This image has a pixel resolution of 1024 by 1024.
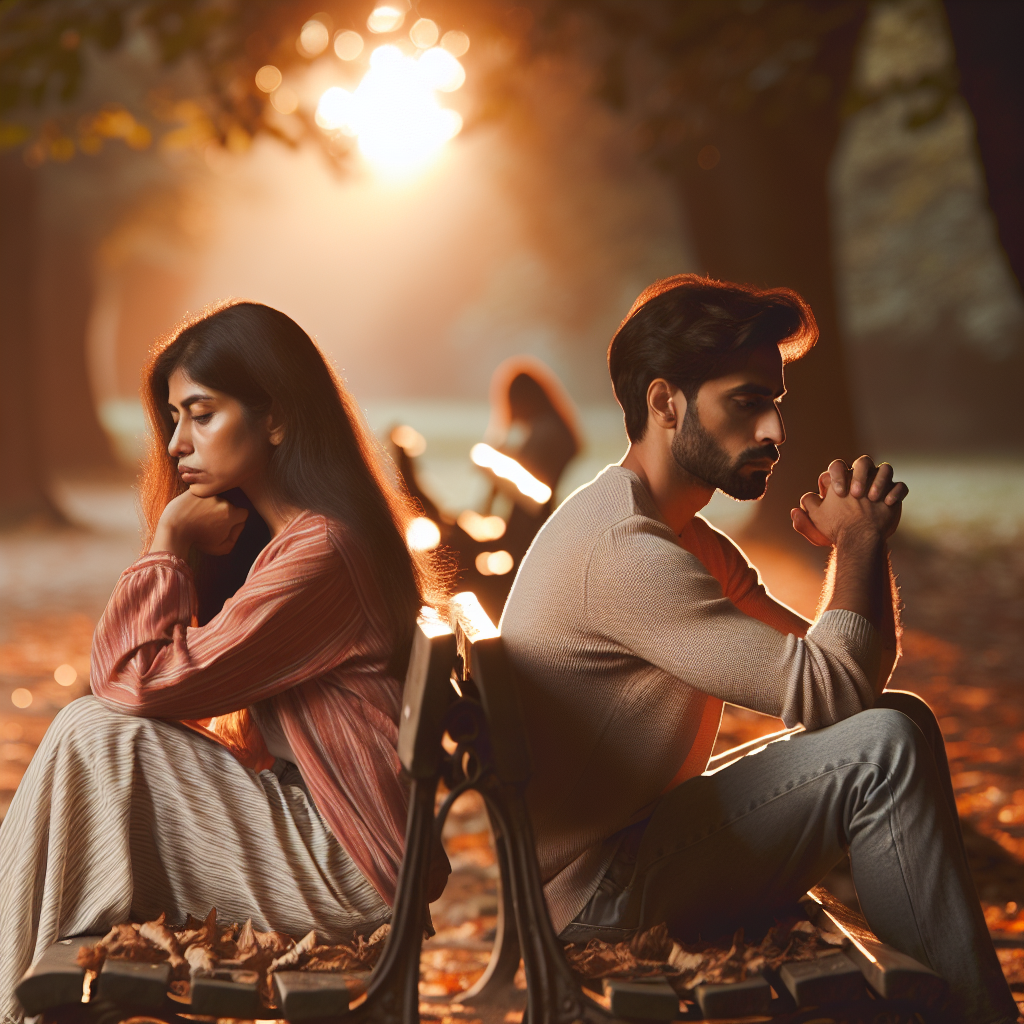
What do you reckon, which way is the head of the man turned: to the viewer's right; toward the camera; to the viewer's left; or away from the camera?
to the viewer's right

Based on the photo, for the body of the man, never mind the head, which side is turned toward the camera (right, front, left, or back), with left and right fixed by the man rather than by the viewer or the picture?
right

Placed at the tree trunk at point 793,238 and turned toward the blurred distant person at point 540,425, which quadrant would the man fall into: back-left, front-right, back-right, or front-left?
front-left

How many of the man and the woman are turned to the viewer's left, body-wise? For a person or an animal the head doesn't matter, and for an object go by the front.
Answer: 1

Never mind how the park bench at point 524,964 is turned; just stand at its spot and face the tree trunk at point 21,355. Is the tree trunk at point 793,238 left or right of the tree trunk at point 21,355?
right

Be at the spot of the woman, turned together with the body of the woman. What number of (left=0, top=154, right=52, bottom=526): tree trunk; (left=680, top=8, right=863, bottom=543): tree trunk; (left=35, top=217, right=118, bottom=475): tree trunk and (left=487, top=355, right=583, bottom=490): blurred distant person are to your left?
0

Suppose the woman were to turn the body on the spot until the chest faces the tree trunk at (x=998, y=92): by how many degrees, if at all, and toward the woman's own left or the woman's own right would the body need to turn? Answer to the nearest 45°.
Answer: approximately 135° to the woman's own right

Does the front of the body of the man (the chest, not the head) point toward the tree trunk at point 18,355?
no

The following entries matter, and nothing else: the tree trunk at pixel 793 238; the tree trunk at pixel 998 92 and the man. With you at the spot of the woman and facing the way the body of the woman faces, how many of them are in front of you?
0

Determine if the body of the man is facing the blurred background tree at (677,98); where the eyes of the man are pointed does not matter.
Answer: no

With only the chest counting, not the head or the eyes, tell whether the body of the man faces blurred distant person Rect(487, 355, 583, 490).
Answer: no

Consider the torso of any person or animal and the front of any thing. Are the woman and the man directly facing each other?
no

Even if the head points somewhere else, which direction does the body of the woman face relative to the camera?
to the viewer's left

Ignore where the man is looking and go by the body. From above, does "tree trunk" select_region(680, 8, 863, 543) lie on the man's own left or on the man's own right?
on the man's own left

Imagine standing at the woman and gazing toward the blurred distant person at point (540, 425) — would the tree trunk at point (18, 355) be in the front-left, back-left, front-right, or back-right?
front-left

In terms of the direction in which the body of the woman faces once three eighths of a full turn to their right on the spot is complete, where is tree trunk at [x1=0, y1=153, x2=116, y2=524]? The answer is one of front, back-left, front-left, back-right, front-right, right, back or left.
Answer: front-left

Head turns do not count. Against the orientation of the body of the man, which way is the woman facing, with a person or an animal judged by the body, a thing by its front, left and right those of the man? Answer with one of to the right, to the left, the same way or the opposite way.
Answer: the opposite way
